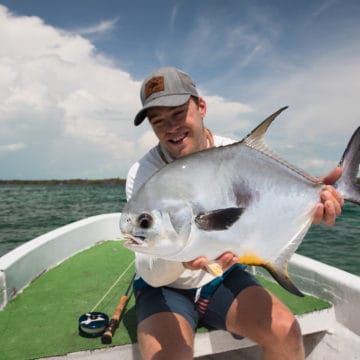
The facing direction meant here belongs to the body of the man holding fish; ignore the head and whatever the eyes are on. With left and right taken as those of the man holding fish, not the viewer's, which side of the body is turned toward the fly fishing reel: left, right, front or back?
right

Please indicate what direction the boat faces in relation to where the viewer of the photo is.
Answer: facing away from the viewer
